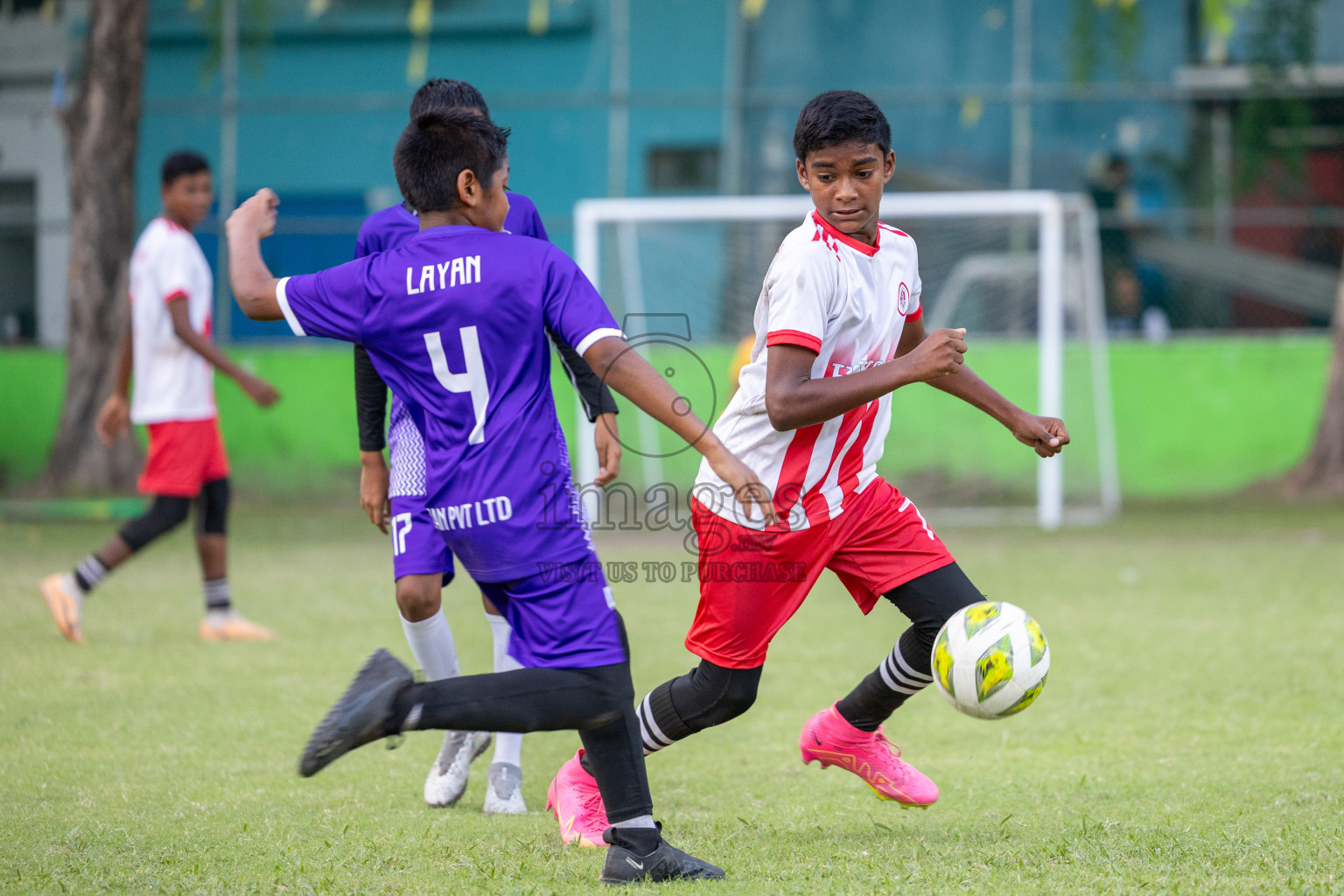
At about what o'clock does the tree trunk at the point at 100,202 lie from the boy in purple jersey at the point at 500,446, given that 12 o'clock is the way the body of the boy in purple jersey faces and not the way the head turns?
The tree trunk is roughly at 10 o'clock from the boy in purple jersey.

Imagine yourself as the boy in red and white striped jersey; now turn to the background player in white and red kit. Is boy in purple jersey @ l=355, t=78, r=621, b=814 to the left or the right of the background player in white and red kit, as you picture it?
left

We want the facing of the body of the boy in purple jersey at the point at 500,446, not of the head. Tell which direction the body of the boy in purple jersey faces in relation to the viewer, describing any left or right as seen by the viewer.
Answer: facing away from the viewer and to the right of the viewer

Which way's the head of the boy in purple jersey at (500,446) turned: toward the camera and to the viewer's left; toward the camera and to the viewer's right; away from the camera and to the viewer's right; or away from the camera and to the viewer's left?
away from the camera and to the viewer's right

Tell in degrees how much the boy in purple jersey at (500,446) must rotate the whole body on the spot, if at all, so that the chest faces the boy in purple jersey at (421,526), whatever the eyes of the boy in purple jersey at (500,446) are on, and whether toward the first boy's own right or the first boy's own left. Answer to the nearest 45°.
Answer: approximately 45° to the first boy's own left
